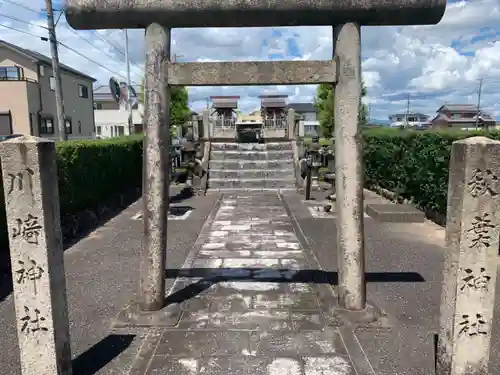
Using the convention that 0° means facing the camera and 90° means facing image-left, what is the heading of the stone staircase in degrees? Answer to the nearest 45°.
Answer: approximately 0°

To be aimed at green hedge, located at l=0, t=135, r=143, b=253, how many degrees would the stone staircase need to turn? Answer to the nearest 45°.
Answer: approximately 45° to its right

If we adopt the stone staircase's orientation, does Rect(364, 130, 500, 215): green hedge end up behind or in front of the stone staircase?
in front

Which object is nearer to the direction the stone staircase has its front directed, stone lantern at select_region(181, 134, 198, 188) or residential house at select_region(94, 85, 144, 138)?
the stone lantern

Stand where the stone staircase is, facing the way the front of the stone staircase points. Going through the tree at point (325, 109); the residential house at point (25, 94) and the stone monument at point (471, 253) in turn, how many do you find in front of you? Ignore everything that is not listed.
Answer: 1

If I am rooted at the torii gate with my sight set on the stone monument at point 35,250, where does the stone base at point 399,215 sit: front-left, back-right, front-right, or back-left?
back-right

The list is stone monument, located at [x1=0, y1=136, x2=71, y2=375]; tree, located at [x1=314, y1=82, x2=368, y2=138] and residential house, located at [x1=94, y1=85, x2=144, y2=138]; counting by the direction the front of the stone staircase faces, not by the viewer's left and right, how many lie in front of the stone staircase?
1

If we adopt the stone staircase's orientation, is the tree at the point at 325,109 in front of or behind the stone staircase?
behind

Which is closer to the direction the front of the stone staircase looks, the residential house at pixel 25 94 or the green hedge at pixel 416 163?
the green hedge

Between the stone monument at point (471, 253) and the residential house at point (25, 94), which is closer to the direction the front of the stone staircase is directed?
the stone monument

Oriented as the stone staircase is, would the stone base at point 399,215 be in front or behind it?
in front

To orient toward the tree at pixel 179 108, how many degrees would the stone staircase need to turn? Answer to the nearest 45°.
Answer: approximately 180°

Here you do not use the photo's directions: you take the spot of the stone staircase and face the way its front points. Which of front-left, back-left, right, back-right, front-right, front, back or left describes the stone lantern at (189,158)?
front-right
